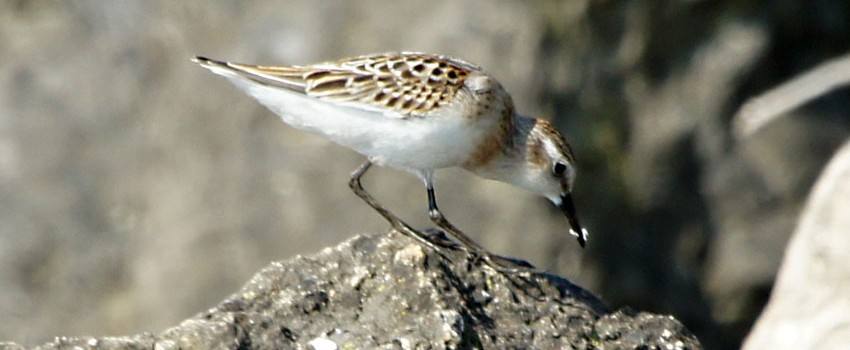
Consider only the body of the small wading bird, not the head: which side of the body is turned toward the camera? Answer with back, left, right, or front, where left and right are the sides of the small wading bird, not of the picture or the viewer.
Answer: right
